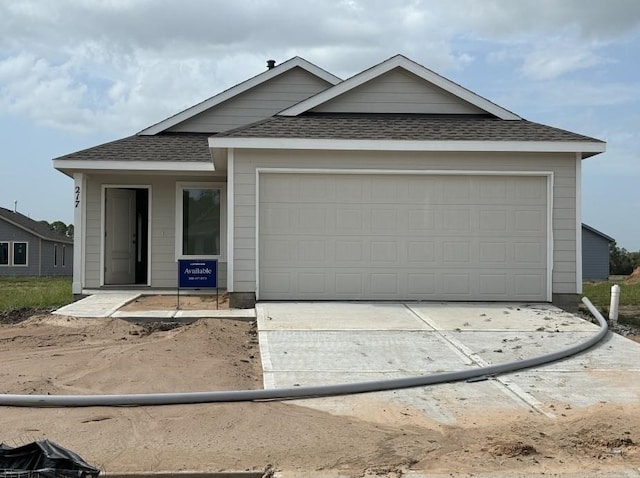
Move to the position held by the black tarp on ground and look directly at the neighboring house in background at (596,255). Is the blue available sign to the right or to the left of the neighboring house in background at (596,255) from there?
left

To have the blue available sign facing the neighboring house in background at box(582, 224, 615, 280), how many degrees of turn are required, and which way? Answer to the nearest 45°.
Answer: approximately 135° to its left

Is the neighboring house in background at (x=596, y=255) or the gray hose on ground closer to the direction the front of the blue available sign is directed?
the gray hose on ground

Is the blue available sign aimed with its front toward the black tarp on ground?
yes

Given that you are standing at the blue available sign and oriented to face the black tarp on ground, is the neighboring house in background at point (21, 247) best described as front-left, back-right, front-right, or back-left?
back-right

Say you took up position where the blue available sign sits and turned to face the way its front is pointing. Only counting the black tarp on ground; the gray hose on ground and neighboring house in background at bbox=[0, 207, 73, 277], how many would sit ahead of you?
2

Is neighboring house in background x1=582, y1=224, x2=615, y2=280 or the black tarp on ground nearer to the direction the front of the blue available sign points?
the black tarp on ground

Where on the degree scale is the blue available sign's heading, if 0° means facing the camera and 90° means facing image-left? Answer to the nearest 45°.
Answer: approximately 0°

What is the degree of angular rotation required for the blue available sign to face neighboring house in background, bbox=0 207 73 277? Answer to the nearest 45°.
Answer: approximately 180°

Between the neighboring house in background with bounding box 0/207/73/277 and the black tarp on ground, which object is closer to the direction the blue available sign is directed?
the black tarp on ground

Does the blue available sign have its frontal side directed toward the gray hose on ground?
yes

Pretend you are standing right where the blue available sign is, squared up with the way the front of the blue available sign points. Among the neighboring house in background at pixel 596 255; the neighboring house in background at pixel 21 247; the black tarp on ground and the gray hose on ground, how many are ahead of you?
2
